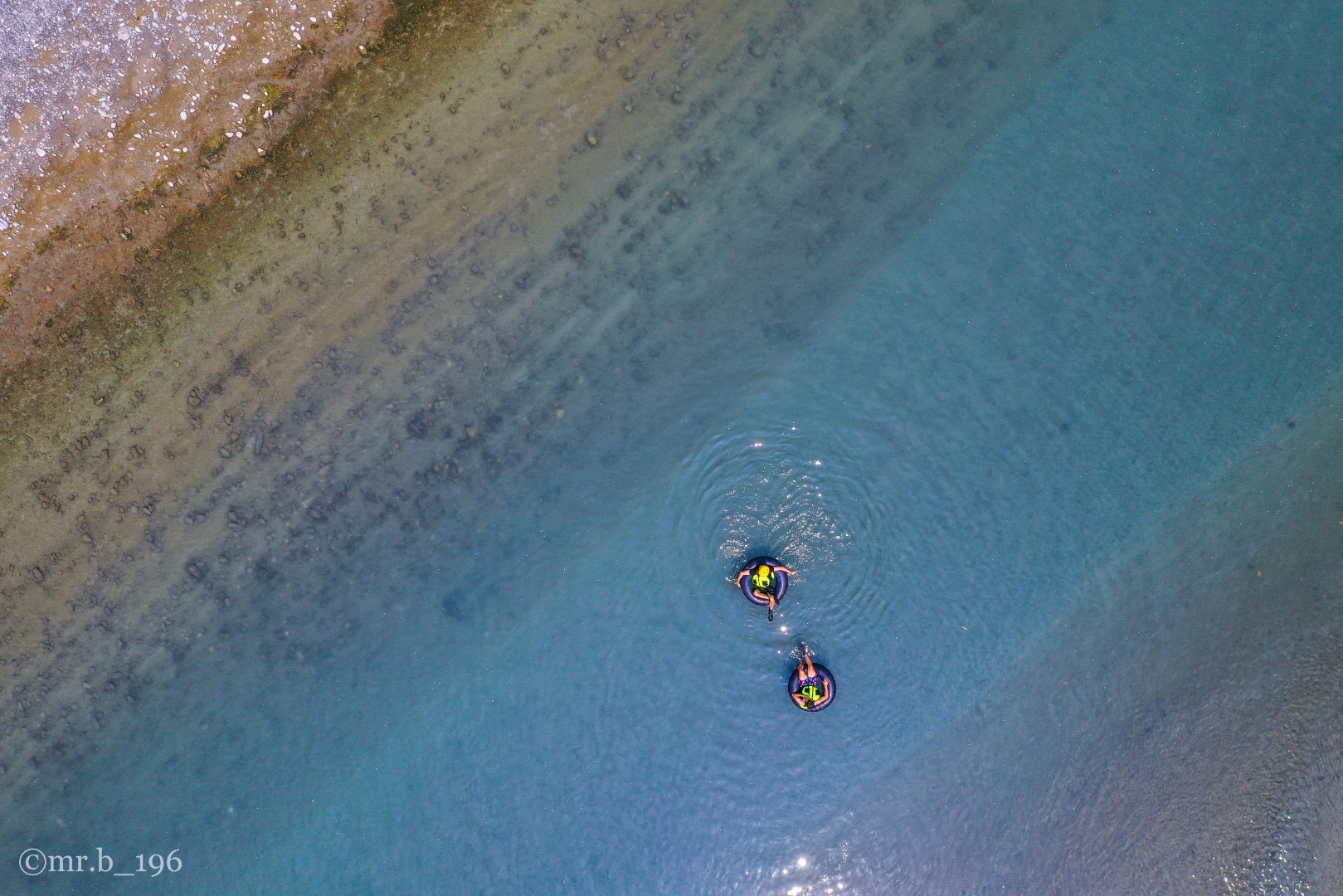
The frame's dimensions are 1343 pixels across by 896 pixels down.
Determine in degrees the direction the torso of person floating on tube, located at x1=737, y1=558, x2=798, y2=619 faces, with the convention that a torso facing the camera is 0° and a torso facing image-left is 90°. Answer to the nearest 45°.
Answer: approximately 0°
